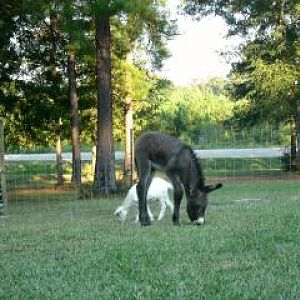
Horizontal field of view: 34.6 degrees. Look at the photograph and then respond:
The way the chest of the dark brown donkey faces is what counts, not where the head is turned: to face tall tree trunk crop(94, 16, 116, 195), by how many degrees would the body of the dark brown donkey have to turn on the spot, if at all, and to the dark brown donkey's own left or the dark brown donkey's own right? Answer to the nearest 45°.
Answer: approximately 90° to the dark brown donkey's own left

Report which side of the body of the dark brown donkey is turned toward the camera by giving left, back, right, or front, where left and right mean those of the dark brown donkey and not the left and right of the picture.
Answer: right

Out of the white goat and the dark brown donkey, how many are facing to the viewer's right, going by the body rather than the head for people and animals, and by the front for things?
1

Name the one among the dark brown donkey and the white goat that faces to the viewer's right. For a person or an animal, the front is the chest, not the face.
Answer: the dark brown donkey

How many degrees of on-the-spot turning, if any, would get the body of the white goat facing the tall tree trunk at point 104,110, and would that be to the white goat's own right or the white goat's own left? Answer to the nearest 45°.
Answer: approximately 90° to the white goat's own right

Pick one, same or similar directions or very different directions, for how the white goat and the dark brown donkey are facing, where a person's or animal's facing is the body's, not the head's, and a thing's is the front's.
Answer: very different directions

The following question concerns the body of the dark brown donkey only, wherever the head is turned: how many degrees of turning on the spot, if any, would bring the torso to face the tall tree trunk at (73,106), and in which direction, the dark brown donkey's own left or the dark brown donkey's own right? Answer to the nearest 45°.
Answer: approximately 90° to the dark brown donkey's own left

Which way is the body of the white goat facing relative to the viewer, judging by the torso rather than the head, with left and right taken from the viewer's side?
facing to the left of the viewer

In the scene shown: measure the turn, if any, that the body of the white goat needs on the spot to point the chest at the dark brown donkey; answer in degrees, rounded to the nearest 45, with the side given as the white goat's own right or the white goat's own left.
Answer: approximately 90° to the white goat's own left

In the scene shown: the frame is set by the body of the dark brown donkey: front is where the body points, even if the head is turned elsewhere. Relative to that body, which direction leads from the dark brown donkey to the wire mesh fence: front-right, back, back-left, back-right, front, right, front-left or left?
left
